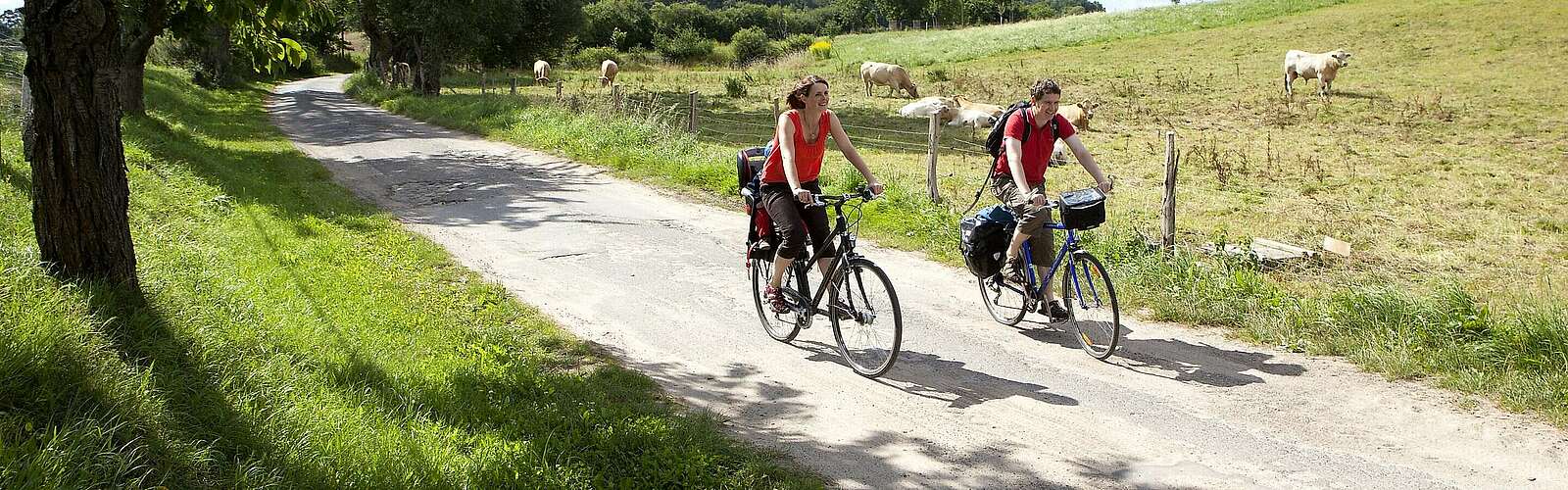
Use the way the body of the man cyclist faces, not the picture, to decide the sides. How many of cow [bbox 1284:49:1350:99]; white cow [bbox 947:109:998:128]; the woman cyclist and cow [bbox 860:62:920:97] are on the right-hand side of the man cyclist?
1

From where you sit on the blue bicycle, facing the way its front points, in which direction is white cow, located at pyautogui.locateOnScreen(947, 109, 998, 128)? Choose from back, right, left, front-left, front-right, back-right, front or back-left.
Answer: back-left

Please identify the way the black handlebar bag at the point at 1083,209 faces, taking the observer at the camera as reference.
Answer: facing the viewer and to the right of the viewer

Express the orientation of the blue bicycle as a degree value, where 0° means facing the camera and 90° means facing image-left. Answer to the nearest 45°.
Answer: approximately 315°

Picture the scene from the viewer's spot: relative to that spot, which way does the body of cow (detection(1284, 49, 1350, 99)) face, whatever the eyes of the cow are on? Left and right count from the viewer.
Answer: facing to the right of the viewer

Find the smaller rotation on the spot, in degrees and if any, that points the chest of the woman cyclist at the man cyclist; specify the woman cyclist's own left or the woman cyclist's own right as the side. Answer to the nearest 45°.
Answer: approximately 45° to the woman cyclist's own left

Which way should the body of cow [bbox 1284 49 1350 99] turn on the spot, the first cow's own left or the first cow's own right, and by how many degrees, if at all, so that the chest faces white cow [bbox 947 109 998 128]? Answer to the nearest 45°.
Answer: approximately 135° to the first cow's own right

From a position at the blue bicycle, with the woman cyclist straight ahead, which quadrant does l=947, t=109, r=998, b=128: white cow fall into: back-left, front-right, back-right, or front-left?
back-right

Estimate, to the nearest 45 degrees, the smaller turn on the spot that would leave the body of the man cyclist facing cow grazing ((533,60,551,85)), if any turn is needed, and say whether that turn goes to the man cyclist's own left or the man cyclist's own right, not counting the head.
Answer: approximately 180°

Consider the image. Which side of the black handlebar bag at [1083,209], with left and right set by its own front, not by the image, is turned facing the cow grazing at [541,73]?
back

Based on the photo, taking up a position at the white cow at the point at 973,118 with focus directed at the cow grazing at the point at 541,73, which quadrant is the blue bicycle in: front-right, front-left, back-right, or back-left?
back-left

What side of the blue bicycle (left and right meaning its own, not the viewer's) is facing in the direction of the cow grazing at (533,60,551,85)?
back

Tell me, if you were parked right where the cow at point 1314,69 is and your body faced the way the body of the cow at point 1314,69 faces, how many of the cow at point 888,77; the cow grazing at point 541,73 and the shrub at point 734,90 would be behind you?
3
